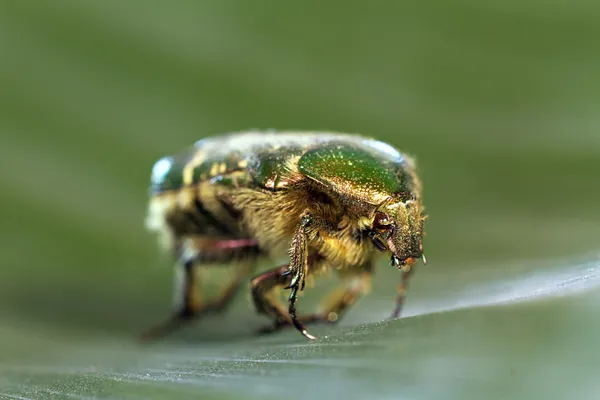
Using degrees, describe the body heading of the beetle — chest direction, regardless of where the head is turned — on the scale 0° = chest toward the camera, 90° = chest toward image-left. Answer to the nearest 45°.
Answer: approximately 315°
